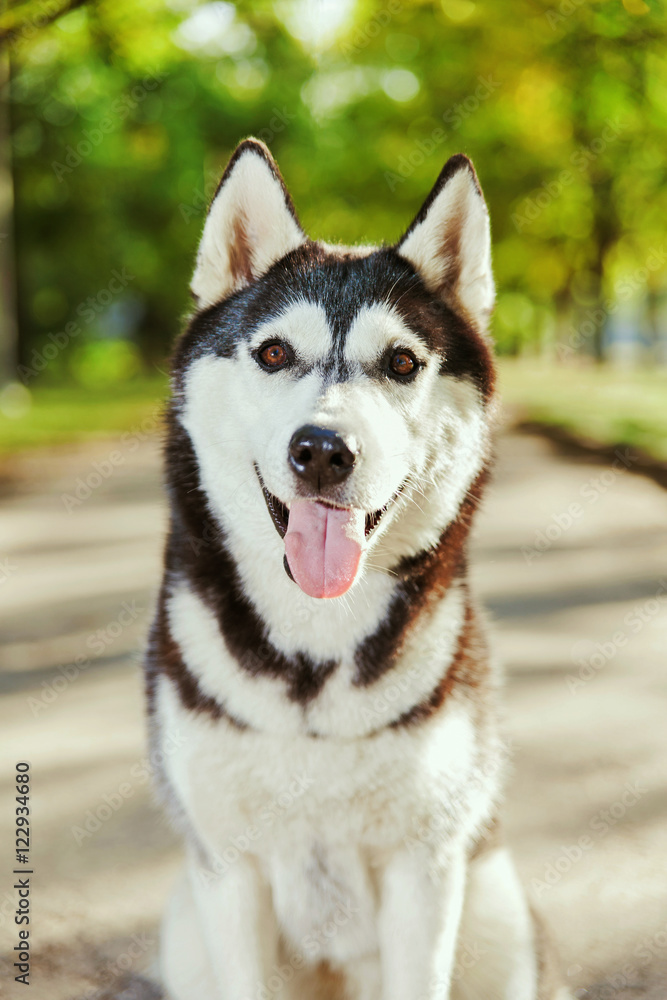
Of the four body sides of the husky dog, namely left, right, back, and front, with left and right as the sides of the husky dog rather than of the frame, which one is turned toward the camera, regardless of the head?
front

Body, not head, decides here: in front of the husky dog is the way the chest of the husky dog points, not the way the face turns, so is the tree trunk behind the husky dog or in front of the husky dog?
behind
